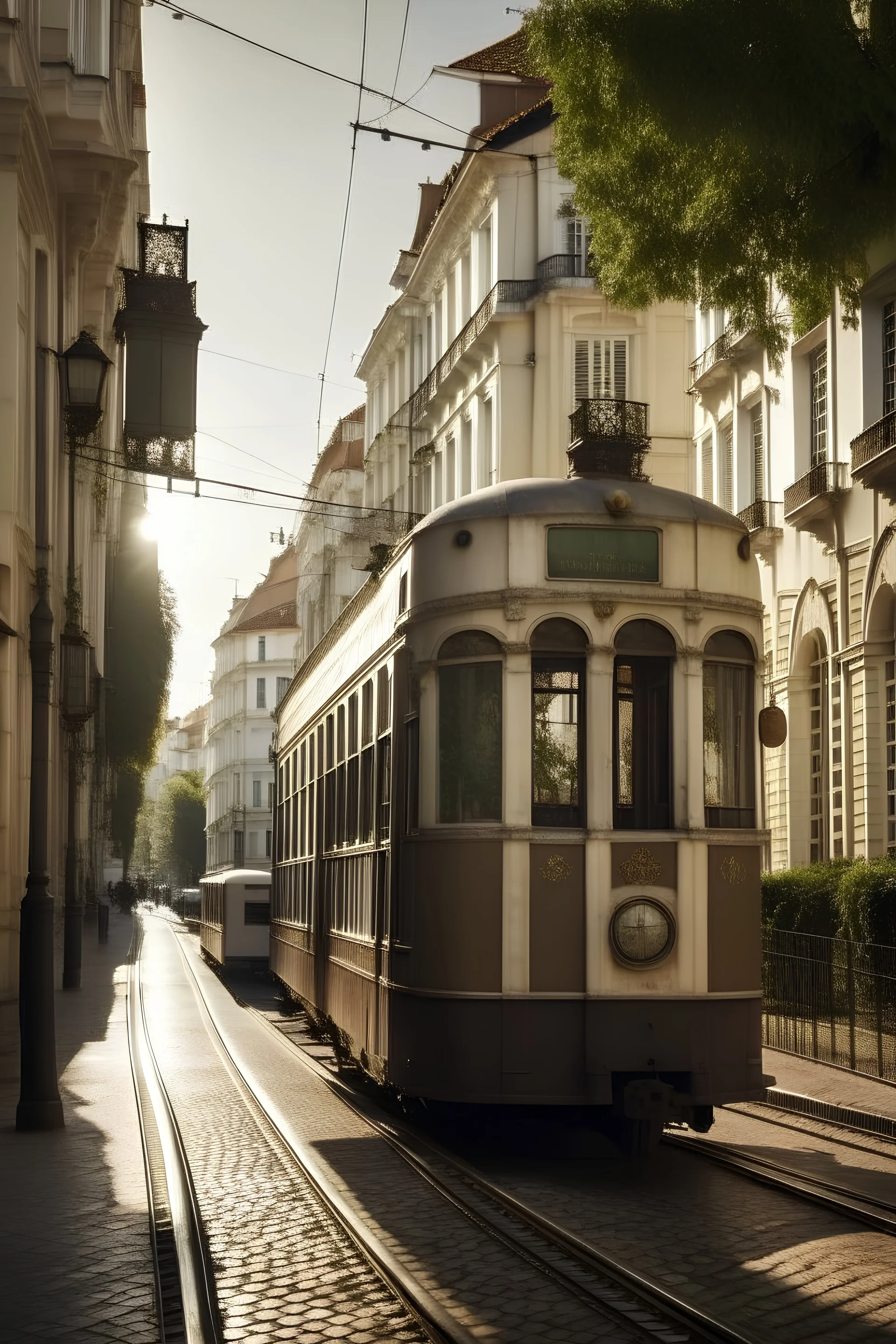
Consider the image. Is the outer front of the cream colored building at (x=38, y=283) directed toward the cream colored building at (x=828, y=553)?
yes

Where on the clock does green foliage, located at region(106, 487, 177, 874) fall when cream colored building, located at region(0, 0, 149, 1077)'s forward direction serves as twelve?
The green foliage is roughly at 9 o'clock from the cream colored building.

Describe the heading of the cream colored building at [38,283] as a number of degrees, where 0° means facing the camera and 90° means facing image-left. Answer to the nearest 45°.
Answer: approximately 270°

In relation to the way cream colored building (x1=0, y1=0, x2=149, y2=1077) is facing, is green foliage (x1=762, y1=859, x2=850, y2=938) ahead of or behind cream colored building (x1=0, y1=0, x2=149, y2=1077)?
ahead

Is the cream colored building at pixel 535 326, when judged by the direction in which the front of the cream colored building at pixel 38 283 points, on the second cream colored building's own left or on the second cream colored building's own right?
on the second cream colored building's own left

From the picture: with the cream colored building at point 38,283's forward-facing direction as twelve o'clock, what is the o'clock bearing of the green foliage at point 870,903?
The green foliage is roughly at 1 o'clock from the cream colored building.

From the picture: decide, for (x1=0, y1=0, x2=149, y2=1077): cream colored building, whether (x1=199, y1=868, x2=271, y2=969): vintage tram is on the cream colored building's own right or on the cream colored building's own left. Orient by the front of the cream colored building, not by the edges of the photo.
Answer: on the cream colored building's own left

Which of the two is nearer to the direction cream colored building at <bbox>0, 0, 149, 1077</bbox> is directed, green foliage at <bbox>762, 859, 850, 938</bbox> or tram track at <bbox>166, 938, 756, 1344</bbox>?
the green foliage

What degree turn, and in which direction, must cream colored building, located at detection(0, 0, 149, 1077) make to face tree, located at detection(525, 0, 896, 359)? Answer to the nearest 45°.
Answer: approximately 45° to its right

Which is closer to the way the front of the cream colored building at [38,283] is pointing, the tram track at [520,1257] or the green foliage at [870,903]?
the green foliage
